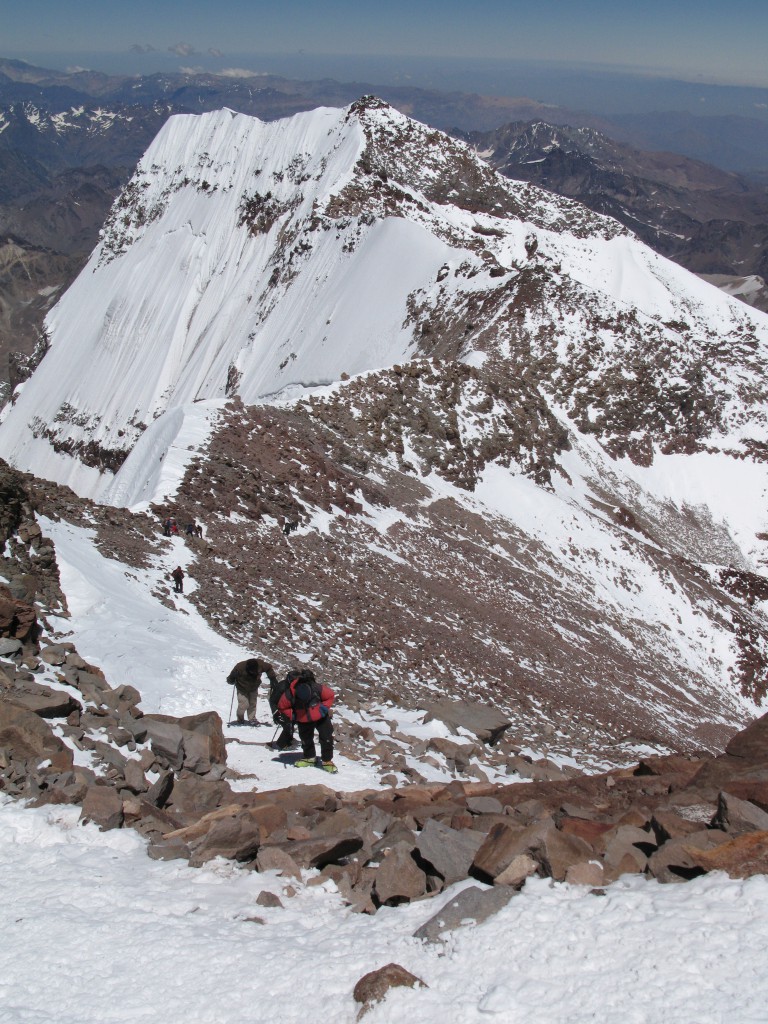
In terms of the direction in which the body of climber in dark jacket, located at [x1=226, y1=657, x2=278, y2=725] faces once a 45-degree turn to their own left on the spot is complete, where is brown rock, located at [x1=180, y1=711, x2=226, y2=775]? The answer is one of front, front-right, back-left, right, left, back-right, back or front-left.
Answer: front-right

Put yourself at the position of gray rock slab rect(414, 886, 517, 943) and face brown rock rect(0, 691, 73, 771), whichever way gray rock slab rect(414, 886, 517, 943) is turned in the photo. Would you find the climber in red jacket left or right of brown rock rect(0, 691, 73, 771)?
right
